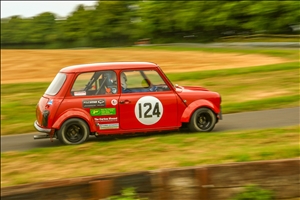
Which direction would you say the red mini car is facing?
to the viewer's right
